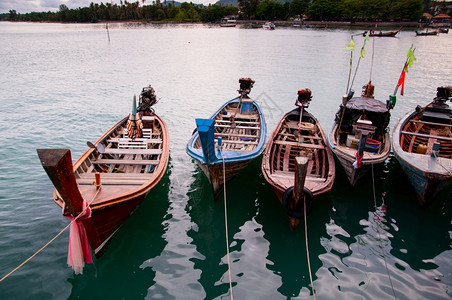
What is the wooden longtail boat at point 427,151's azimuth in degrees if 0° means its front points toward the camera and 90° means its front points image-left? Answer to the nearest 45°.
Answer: approximately 0°

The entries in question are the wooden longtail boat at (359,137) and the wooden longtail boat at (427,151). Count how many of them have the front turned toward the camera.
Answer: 2

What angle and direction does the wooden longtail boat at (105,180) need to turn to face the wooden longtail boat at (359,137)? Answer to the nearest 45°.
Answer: approximately 135° to its left

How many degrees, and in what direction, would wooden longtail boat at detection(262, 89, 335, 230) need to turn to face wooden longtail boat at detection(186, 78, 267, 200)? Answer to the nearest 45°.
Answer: approximately 45° to its right

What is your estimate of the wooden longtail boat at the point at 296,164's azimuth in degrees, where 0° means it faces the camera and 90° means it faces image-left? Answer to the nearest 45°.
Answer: approximately 0°

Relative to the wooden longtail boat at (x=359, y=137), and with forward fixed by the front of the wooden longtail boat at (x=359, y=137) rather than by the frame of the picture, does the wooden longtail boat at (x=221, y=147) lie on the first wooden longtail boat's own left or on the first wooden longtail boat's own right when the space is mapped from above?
on the first wooden longtail boat's own right

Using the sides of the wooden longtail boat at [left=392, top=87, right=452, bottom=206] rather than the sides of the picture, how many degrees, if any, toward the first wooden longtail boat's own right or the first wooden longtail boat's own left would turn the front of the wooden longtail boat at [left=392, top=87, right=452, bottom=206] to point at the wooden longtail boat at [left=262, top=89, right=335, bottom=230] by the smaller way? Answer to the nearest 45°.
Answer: approximately 45° to the first wooden longtail boat's own right

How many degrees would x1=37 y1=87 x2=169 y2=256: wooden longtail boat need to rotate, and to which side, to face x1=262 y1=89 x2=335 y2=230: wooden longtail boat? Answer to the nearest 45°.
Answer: approximately 135° to its left

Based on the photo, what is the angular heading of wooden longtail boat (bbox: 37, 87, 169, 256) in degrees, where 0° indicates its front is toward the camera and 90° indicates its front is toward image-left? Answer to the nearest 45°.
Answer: approximately 45°
